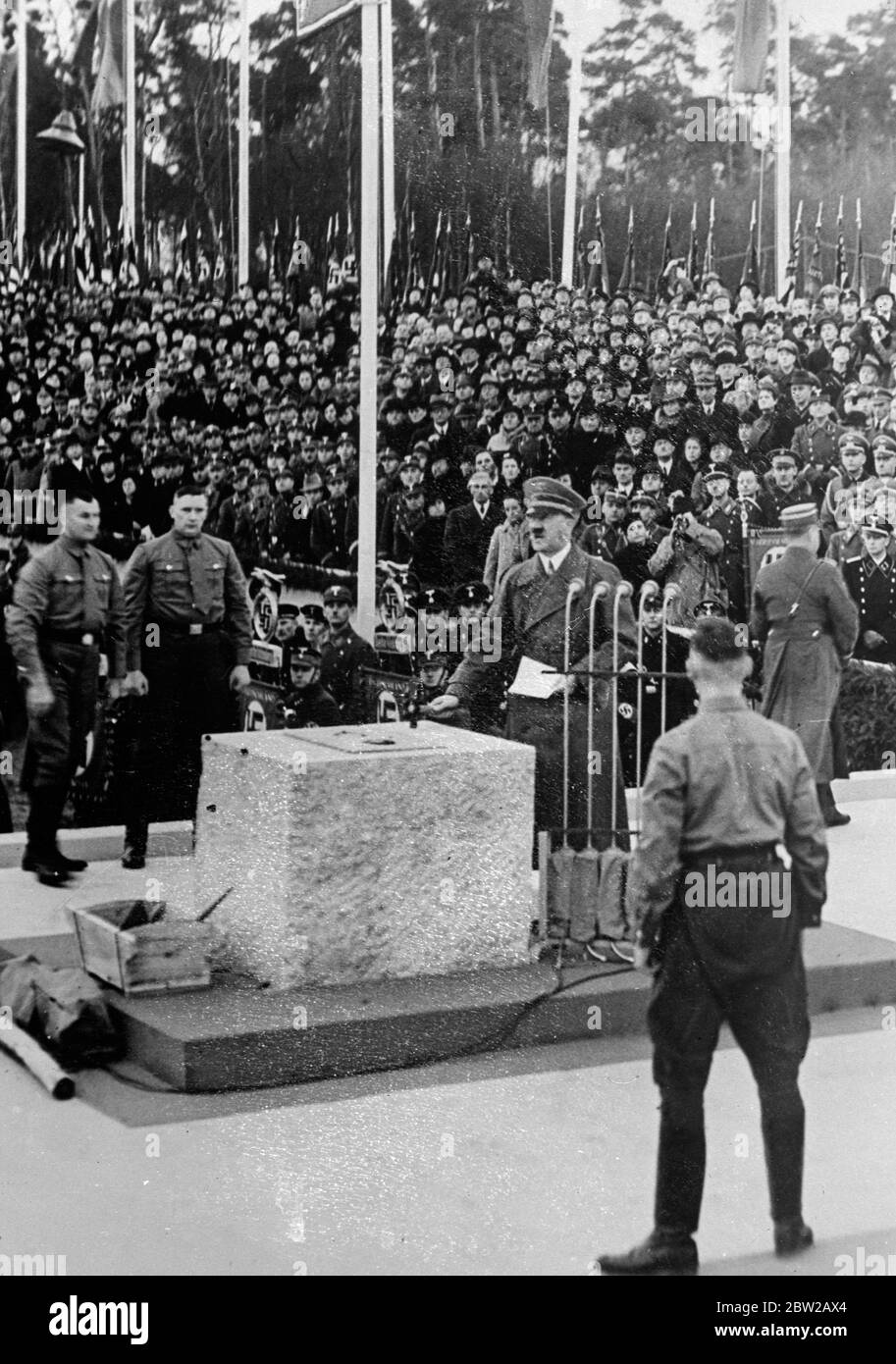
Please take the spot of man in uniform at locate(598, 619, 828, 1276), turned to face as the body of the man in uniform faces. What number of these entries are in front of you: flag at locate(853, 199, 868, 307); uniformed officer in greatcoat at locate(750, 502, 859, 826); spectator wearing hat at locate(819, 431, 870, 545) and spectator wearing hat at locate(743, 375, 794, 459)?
4

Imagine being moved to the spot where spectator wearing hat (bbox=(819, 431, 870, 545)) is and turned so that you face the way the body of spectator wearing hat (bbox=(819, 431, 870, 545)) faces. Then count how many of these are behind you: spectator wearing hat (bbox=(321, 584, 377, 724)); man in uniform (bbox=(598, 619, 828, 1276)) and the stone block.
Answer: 0

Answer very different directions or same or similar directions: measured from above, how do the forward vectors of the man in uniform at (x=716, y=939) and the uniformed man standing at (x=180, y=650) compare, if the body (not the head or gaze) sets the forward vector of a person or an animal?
very different directions

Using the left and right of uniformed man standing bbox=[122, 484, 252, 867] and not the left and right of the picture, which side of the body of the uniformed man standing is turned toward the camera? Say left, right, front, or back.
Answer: front

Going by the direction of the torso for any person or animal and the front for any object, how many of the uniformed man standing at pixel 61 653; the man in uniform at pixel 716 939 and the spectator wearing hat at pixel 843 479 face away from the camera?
1

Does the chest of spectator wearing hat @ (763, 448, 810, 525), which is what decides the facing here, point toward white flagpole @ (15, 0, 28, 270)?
no

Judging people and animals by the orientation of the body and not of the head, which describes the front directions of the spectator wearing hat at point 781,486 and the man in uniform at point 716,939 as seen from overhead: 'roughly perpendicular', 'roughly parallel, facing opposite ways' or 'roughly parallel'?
roughly parallel, facing opposite ways

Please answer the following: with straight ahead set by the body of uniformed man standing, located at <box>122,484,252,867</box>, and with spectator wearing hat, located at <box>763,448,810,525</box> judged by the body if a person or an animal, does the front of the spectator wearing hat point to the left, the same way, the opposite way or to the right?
the same way

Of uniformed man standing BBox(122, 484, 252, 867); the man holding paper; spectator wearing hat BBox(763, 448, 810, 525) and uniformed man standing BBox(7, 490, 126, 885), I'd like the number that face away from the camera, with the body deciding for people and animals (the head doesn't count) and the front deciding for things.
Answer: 0

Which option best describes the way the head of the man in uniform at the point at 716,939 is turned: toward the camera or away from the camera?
away from the camera

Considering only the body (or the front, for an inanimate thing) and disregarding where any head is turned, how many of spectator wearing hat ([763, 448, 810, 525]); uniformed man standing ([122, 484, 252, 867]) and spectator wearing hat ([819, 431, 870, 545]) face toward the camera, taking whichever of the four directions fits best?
3

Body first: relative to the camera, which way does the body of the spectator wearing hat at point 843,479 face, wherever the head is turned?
toward the camera

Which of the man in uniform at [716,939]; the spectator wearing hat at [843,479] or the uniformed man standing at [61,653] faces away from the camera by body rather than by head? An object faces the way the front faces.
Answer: the man in uniform

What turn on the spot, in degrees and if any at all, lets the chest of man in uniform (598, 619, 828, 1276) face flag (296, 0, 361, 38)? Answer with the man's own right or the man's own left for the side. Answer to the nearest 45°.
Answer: approximately 45° to the man's own left

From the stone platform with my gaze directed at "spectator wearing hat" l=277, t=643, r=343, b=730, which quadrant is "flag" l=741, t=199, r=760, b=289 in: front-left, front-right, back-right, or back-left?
front-right

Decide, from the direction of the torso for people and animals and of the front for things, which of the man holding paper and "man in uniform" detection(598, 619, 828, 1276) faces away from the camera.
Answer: the man in uniform

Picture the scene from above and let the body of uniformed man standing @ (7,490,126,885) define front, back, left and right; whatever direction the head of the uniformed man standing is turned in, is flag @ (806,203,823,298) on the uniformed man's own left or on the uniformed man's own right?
on the uniformed man's own left

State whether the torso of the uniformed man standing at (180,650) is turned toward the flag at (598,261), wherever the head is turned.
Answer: no

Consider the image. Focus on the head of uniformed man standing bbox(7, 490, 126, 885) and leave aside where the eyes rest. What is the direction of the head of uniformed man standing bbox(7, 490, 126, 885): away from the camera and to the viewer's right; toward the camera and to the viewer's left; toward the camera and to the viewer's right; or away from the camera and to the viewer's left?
toward the camera and to the viewer's right

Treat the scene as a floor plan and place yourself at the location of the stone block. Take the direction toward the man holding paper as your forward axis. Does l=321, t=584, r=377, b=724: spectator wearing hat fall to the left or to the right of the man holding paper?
left
